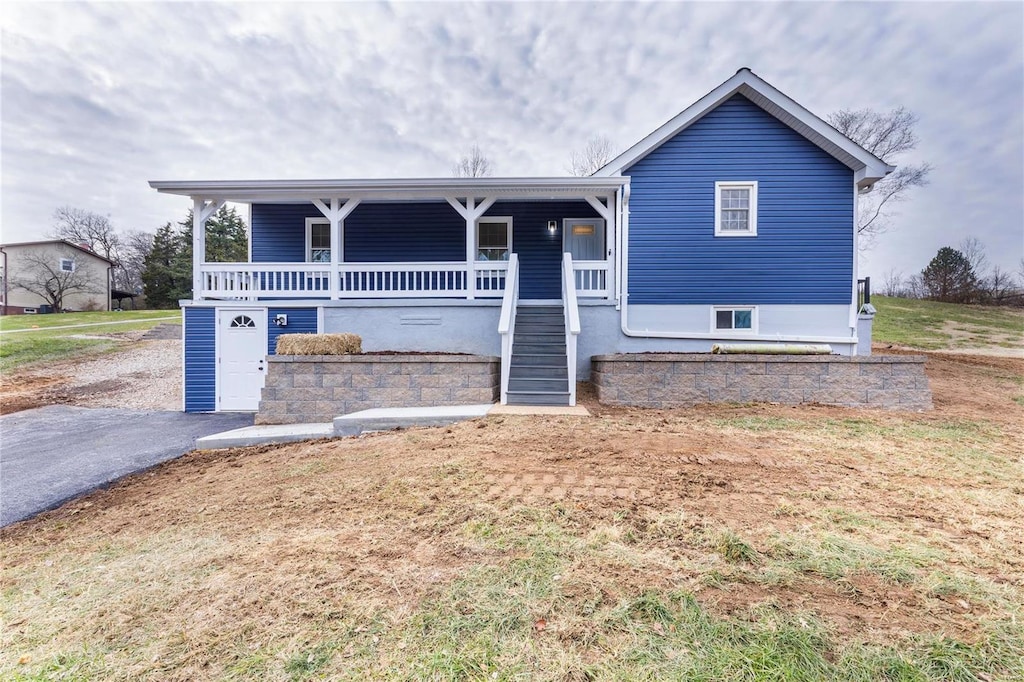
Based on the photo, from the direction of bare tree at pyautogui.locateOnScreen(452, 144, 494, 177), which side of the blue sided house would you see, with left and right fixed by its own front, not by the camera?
back

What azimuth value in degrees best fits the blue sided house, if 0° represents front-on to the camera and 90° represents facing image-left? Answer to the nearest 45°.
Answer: approximately 0°

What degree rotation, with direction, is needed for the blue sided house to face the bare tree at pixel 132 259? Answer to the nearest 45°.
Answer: approximately 135° to its right

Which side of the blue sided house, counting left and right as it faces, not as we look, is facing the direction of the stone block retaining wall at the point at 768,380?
front

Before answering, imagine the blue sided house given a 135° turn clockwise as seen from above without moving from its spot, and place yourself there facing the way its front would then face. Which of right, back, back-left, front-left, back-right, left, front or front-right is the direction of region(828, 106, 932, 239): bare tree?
right

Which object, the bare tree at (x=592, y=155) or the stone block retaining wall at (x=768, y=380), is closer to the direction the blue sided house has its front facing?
the stone block retaining wall

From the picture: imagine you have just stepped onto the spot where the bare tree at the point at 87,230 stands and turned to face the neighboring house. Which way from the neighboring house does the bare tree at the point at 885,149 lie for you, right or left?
left

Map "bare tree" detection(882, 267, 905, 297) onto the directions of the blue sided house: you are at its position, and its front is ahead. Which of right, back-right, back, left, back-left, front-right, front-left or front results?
back-left

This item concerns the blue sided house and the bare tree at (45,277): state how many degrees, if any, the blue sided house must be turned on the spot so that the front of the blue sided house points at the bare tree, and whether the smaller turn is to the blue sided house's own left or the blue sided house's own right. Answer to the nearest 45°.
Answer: approximately 135° to the blue sided house's own right

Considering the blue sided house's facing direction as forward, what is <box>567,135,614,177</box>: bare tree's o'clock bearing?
The bare tree is roughly at 6 o'clock from the blue sided house.

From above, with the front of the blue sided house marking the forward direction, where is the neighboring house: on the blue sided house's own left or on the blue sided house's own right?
on the blue sided house's own right

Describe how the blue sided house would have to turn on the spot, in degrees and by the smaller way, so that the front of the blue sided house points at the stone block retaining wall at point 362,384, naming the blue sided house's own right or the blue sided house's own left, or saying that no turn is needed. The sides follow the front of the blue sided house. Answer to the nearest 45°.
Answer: approximately 45° to the blue sided house's own right
